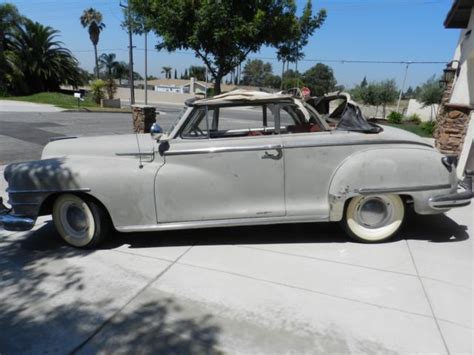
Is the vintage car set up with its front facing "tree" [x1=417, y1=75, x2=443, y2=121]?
no

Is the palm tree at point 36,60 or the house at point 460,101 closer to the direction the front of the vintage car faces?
the palm tree

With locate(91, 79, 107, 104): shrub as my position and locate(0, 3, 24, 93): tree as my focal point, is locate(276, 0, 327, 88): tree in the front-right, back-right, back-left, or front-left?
back-left

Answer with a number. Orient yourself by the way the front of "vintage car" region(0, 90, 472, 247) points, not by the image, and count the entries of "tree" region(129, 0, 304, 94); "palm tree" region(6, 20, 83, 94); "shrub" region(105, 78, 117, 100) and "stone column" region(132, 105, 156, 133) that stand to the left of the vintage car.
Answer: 0

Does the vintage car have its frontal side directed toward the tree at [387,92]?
no

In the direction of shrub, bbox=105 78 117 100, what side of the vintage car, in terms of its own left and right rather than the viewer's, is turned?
right

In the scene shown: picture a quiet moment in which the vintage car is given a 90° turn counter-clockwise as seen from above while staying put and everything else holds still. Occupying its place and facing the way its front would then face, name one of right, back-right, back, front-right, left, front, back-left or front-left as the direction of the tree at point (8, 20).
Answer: back-right

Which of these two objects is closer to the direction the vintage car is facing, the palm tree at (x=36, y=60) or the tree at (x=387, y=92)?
the palm tree

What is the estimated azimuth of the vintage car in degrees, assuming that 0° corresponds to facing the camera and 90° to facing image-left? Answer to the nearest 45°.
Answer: approximately 90°

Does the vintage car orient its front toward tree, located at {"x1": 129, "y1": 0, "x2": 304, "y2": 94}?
no

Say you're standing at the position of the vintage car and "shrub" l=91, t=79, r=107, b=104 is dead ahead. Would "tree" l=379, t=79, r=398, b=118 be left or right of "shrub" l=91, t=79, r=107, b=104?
right

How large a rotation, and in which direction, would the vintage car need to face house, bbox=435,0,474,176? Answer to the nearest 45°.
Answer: approximately 135° to its right
